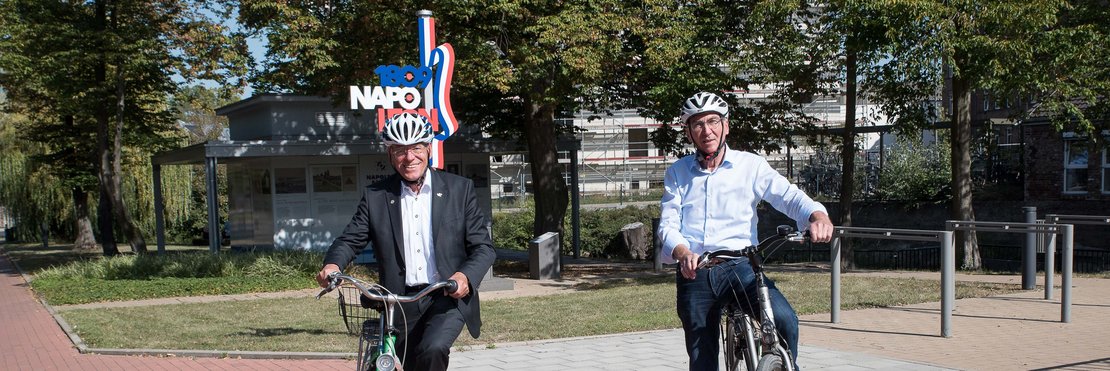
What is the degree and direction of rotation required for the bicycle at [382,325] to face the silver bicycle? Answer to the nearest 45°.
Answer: approximately 90° to its left

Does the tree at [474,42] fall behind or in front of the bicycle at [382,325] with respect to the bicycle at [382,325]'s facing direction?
behind

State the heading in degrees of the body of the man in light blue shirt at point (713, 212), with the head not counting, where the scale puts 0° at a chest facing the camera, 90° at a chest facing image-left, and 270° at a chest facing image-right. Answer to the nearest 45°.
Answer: approximately 0°

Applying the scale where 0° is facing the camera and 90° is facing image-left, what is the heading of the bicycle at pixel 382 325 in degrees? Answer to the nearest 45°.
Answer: approximately 0°

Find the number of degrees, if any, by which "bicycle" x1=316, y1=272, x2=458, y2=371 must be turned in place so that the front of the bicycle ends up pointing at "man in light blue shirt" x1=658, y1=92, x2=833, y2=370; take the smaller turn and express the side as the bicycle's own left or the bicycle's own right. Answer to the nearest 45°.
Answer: approximately 90° to the bicycle's own left

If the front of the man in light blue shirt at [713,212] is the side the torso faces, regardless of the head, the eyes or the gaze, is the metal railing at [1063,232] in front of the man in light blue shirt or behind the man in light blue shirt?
behind
